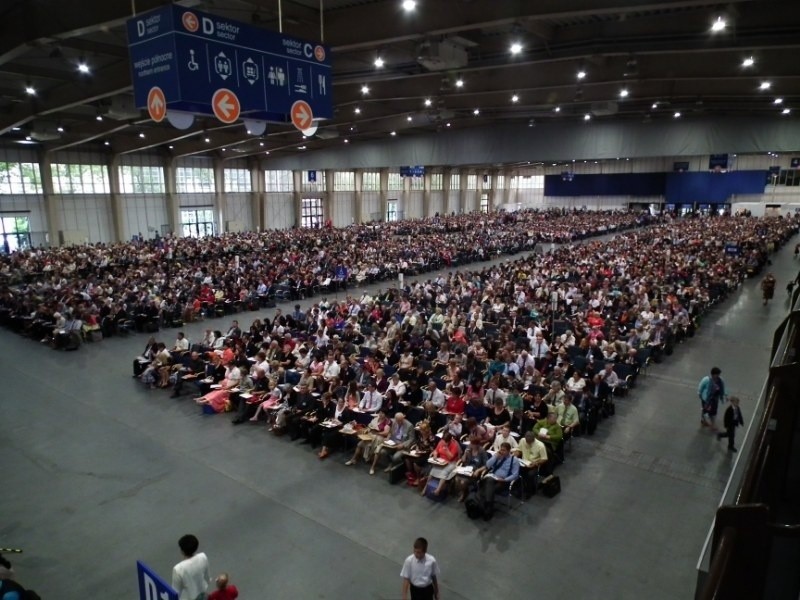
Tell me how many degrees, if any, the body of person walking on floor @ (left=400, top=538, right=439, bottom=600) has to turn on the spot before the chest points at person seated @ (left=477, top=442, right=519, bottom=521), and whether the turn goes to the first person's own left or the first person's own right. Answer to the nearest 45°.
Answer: approximately 135° to the first person's own left

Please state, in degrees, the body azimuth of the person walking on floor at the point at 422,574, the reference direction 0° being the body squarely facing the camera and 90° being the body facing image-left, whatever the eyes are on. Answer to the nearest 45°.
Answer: approximately 0°

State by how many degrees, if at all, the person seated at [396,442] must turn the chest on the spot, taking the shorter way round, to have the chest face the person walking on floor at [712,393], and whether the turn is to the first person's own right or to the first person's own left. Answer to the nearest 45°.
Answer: approximately 135° to the first person's own left

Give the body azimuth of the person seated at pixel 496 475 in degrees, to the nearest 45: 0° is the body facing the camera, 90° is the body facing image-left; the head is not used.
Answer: approximately 45°

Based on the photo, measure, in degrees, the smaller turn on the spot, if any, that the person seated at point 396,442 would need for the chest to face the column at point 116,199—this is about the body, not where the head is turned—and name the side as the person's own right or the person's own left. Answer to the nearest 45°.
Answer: approximately 90° to the person's own right

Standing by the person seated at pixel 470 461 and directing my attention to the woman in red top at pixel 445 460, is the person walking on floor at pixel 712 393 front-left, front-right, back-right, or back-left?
back-right

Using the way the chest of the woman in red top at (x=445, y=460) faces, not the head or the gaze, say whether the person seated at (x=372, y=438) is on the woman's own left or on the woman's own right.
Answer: on the woman's own right

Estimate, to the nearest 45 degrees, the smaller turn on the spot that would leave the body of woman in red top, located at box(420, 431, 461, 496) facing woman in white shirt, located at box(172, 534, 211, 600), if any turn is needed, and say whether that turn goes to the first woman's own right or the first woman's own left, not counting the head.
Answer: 0° — they already face them

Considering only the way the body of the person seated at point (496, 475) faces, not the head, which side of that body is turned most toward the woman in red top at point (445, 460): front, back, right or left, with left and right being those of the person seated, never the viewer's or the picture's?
right

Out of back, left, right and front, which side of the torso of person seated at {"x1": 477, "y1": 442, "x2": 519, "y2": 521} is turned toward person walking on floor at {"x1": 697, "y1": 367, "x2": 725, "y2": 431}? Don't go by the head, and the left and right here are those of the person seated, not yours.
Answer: back

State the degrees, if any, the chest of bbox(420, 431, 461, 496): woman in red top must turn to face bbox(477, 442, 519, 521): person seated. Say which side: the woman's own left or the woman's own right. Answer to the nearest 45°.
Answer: approximately 90° to the woman's own left

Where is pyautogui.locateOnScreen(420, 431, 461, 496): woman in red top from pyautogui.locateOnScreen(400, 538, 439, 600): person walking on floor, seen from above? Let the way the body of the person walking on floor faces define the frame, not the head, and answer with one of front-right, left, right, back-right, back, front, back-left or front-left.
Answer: back
